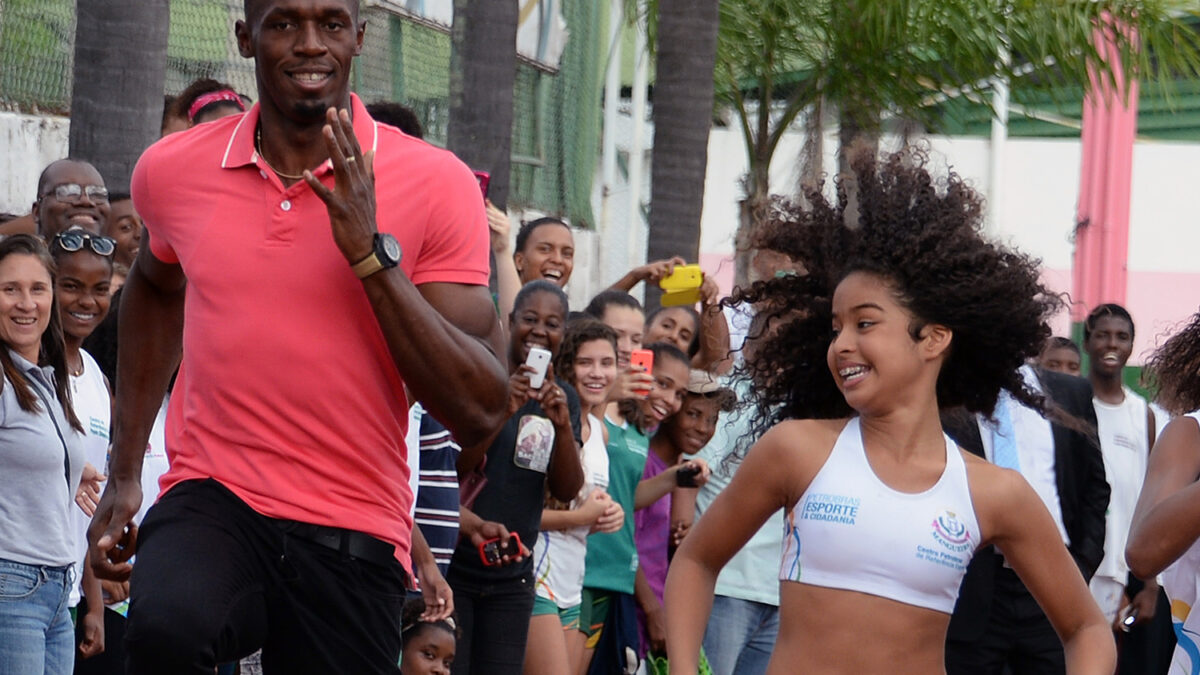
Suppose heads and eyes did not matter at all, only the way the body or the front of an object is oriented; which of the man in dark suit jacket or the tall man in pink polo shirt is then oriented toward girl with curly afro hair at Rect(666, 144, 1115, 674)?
the man in dark suit jacket

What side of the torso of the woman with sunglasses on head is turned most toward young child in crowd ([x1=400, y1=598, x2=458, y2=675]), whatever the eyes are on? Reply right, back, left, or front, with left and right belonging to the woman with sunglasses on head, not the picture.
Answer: left

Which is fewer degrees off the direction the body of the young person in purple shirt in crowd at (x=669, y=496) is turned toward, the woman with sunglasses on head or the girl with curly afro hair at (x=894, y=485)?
the girl with curly afro hair

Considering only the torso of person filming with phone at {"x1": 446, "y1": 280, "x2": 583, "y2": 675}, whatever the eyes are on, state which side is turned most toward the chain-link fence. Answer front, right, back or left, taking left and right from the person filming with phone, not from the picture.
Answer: back

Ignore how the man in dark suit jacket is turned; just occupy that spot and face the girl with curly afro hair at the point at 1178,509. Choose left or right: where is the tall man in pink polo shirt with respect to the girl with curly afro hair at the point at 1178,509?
right

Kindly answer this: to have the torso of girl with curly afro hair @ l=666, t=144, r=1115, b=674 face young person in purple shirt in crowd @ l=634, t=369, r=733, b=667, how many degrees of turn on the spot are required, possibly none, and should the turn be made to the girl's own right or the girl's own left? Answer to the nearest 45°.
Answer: approximately 180°

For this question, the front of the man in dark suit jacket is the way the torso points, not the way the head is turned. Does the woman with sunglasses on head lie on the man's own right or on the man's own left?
on the man's own right

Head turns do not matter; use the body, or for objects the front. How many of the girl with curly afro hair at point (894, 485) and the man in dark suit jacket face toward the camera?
2

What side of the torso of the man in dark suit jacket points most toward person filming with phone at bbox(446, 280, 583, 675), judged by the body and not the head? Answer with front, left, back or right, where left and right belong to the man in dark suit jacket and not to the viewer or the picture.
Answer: right
